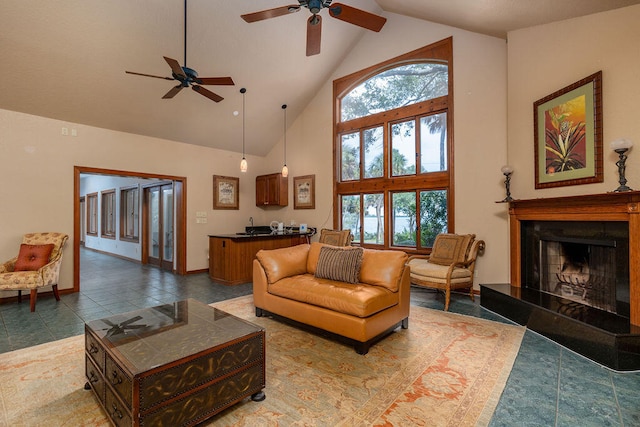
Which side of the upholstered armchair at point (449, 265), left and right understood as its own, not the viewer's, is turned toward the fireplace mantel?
left

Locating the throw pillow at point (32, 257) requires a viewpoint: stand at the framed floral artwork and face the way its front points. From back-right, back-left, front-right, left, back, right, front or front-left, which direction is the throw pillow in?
front

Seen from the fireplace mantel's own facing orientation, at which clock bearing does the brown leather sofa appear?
The brown leather sofa is roughly at 12 o'clock from the fireplace mantel.

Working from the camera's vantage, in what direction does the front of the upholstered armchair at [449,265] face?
facing the viewer and to the left of the viewer

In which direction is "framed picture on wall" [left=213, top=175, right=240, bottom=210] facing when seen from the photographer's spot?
facing the viewer and to the right of the viewer

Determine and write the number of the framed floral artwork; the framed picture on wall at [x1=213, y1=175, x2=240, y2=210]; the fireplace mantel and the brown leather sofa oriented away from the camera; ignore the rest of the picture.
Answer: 0

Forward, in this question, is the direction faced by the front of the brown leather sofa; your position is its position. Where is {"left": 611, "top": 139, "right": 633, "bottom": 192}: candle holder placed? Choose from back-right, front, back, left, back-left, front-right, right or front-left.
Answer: back-left

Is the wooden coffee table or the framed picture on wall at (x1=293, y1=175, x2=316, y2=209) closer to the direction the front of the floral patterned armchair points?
the wooden coffee table

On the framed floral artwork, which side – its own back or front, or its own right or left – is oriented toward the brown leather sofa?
front

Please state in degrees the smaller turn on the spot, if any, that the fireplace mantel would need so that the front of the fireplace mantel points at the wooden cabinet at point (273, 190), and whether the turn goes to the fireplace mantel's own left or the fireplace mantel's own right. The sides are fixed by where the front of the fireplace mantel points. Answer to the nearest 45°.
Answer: approximately 45° to the fireplace mantel's own right

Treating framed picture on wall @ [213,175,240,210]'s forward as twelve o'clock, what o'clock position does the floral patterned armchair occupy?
The floral patterned armchair is roughly at 3 o'clock from the framed picture on wall.

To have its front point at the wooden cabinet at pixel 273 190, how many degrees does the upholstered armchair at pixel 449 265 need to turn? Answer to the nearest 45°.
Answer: approximately 45° to its right

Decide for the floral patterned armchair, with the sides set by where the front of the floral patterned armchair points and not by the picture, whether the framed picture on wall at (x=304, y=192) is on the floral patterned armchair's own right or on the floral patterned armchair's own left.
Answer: on the floral patterned armchair's own left
